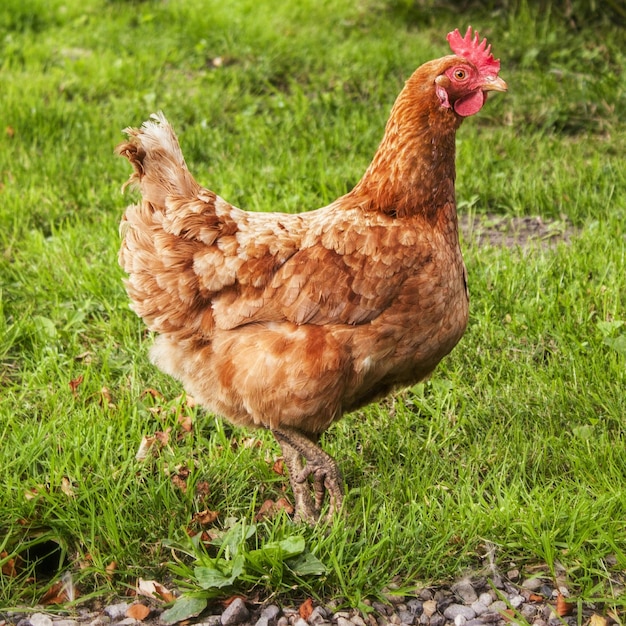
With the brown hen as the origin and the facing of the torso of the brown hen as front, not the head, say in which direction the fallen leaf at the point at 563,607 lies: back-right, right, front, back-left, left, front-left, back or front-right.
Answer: front-right

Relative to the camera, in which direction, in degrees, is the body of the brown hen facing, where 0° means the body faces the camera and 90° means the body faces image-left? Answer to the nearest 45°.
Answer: approximately 270°
